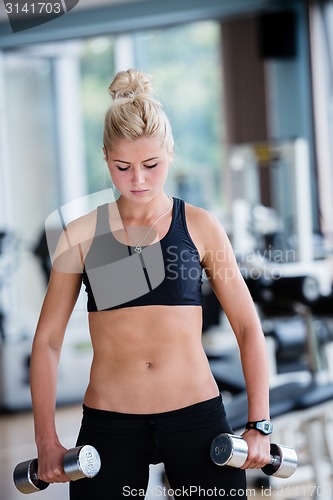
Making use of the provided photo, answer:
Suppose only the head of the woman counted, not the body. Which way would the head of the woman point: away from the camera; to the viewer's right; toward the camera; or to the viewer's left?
toward the camera

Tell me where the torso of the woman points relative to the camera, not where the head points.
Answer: toward the camera
